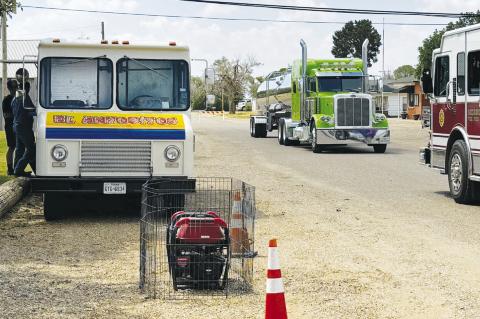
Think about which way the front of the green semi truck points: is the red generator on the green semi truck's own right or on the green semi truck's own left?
on the green semi truck's own right

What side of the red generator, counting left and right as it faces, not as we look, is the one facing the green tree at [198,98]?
back

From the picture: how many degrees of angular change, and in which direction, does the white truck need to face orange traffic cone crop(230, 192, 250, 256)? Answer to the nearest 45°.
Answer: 0° — it already faces it

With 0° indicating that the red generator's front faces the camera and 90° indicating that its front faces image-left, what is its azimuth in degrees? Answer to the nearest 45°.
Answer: approximately 0°
